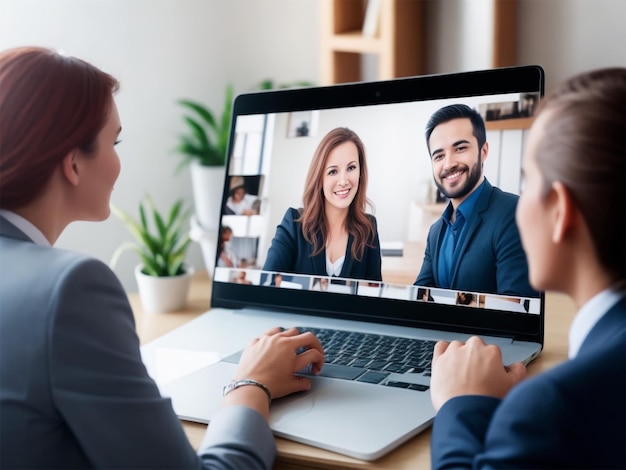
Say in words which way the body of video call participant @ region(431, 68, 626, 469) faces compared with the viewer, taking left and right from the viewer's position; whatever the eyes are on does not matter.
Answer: facing away from the viewer and to the left of the viewer

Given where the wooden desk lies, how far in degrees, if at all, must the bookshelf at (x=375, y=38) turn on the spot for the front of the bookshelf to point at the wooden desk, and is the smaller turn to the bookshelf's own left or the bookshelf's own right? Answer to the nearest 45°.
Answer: approximately 45° to the bookshelf's own left

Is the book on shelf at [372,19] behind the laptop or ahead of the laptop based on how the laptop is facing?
behind

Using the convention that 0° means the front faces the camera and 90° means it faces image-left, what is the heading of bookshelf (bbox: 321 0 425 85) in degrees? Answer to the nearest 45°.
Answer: approximately 45°

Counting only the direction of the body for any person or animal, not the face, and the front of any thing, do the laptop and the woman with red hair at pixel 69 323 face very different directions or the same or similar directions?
very different directions

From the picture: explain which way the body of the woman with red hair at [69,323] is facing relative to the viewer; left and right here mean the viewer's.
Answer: facing away from the viewer and to the right of the viewer

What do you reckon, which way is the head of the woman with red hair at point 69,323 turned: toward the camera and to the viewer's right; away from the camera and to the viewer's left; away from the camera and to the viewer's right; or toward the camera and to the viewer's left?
away from the camera and to the viewer's right

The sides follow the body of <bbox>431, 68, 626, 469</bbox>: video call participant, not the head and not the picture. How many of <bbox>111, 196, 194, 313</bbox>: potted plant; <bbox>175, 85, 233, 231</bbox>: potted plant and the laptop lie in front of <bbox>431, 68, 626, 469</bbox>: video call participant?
3

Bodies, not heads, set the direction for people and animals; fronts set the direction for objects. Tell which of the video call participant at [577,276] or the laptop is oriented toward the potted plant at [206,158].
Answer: the video call participant

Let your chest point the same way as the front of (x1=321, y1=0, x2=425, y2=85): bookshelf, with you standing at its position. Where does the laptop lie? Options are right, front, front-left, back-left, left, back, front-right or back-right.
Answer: front-left
